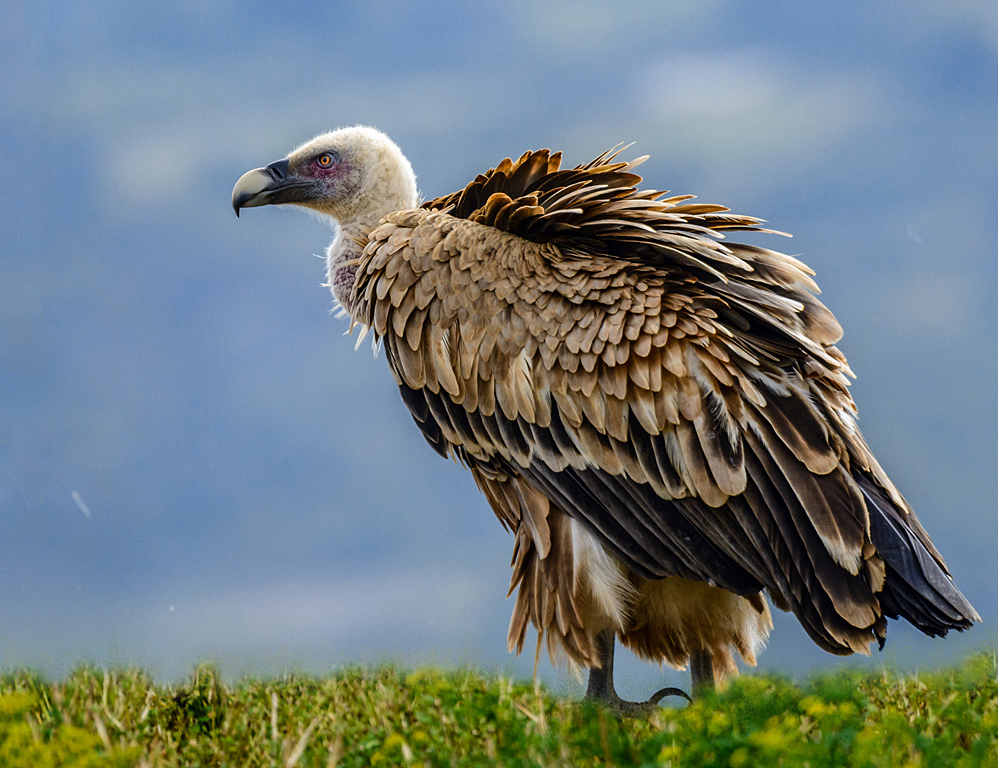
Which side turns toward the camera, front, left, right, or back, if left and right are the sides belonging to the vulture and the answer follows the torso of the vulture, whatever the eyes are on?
left
